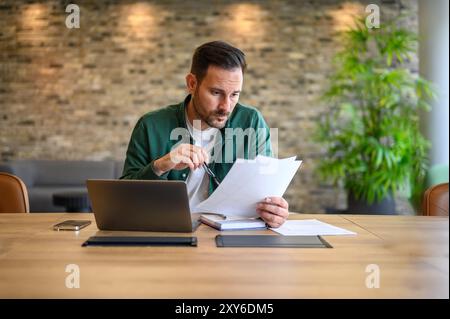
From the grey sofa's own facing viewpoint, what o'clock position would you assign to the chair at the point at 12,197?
The chair is roughly at 12 o'clock from the grey sofa.

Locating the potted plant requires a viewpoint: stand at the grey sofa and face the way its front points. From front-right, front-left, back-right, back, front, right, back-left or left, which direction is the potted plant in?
front-left

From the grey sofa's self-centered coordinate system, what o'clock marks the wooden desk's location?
The wooden desk is roughly at 12 o'clock from the grey sofa.

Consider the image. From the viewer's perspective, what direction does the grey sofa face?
toward the camera

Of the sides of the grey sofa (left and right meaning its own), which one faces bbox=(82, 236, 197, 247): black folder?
front

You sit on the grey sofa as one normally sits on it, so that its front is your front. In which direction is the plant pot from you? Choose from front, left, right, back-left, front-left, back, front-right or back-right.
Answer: front-left

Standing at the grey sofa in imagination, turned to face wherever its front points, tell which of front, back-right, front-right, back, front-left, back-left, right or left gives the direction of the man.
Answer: front

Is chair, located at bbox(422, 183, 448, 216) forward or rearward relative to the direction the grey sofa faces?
forward

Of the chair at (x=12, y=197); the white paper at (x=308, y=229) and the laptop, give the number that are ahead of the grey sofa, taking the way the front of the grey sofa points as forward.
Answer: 3

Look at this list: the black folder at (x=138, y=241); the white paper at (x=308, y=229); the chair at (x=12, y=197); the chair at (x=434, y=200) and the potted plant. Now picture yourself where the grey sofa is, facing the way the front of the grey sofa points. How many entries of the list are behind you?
0

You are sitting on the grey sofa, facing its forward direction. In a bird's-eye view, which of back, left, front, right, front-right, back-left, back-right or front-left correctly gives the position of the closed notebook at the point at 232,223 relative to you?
front

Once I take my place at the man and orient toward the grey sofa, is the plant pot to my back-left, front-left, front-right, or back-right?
front-right

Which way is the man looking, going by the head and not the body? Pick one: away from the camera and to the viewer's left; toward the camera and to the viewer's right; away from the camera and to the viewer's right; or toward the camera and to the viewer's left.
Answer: toward the camera and to the viewer's right
